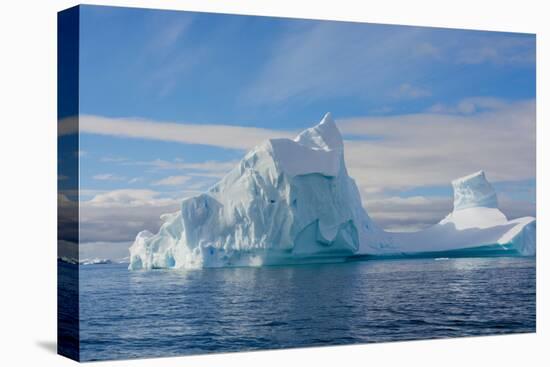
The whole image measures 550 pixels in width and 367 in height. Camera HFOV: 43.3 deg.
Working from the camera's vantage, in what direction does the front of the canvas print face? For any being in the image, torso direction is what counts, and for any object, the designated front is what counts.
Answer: facing the viewer and to the right of the viewer
